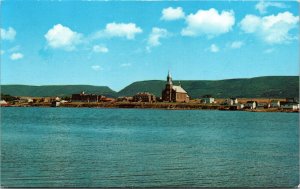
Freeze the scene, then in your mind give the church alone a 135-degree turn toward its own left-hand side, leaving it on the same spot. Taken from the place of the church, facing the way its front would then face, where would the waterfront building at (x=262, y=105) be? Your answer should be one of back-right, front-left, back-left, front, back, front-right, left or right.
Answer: front

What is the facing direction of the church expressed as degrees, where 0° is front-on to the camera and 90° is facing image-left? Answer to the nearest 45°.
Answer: approximately 45°

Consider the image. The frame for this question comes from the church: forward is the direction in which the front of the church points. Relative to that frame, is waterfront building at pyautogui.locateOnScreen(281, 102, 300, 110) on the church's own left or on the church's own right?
on the church's own left

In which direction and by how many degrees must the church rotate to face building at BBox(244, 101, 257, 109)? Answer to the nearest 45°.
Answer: approximately 135° to its left

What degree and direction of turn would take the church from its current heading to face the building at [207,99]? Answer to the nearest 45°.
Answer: approximately 180°

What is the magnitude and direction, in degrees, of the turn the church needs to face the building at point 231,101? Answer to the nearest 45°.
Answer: approximately 180°
